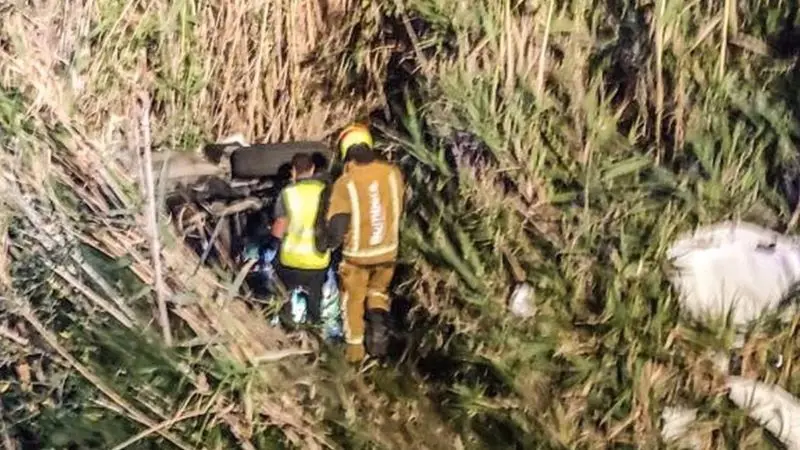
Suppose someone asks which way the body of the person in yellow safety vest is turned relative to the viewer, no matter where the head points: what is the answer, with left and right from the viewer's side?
facing away from the viewer and to the left of the viewer

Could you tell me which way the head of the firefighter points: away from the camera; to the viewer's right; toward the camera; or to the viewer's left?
away from the camera

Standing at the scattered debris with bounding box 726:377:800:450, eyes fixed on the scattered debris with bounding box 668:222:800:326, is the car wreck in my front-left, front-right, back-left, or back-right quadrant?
front-left

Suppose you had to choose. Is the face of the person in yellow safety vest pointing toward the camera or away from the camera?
away from the camera

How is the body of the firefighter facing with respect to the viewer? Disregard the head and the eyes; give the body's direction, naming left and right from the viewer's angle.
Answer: facing away from the viewer and to the left of the viewer

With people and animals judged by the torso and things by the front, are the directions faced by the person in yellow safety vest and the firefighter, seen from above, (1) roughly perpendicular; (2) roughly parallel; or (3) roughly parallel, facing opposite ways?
roughly parallel

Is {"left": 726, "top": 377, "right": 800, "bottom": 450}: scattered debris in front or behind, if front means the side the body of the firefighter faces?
behind

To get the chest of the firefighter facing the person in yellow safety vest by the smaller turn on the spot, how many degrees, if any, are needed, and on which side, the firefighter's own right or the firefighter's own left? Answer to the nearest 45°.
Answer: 0° — they already face them

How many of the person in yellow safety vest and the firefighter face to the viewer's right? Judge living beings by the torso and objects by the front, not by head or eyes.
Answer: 0

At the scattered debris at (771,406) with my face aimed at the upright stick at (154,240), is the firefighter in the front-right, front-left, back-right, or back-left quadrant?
front-right
